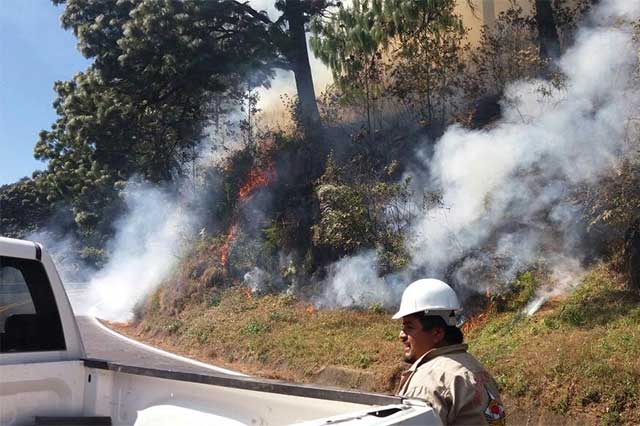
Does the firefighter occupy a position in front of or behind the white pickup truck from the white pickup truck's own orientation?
behind

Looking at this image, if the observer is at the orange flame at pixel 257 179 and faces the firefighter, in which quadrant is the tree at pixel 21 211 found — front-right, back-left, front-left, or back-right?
back-right

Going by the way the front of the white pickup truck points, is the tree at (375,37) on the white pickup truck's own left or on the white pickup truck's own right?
on the white pickup truck's own right

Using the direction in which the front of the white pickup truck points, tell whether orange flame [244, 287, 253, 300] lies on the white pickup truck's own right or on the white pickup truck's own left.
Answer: on the white pickup truck's own right

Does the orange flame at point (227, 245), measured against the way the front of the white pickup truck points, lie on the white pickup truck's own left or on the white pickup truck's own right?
on the white pickup truck's own right

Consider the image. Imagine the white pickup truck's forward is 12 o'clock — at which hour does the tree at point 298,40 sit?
The tree is roughly at 2 o'clock from the white pickup truck.

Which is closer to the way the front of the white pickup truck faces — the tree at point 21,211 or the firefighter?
the tree

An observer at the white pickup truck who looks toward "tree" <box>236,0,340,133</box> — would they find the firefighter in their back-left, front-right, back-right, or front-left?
back-right

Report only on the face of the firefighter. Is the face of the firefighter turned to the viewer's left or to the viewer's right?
to the viewer's left

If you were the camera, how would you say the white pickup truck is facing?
facing away from the viewer and to the left of the viewer
